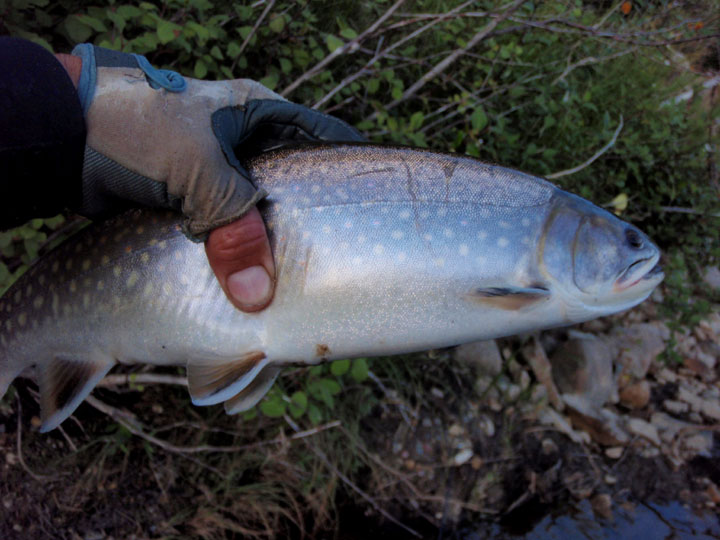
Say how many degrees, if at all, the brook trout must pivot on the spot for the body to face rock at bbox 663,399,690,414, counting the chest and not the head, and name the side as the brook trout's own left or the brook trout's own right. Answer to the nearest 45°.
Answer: approximately 45° to the brook trout's own left

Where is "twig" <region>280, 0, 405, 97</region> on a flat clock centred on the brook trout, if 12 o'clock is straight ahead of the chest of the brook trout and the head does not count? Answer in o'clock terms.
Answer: The twig is roughly at 9 o'clock from the brook trout.

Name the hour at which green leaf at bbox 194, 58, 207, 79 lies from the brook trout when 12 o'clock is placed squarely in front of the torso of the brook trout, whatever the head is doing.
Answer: The green leaf is roughly at 8 o'clock from the brook trout.

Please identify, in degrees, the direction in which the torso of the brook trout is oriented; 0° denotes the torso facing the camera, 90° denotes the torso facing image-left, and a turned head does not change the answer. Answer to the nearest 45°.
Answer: approximately 270°

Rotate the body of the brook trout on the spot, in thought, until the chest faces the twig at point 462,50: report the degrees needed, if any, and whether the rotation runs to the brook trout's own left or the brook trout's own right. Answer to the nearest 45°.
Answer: approximately 90° to the brook trout's own left
